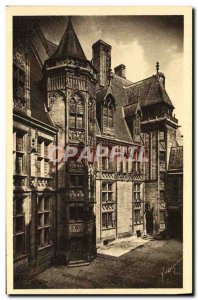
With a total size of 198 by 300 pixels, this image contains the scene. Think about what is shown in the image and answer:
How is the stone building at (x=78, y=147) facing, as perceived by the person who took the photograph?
facing the viewer and to the right of the viewer

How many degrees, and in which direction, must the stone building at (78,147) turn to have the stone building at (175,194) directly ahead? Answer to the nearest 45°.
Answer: approximately 45° to its left
